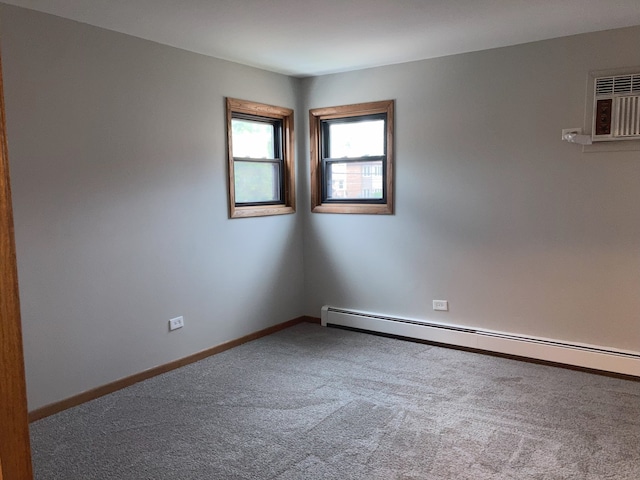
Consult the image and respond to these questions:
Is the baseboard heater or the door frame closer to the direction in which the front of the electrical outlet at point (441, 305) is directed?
the door frame

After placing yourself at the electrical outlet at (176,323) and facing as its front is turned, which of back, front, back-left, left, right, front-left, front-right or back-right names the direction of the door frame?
front-right

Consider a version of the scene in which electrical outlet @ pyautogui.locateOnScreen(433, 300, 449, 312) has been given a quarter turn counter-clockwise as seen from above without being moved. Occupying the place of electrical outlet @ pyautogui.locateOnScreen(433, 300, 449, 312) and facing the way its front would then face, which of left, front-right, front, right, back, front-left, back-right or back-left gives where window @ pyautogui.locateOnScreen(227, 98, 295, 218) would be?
back

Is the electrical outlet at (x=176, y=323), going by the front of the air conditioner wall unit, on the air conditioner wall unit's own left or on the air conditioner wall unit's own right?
on the air conditioner wall unit's own right

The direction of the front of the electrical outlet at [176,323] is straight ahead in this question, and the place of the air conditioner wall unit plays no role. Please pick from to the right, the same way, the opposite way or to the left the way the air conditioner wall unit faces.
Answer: to the right

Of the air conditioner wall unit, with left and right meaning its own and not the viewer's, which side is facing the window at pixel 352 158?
right

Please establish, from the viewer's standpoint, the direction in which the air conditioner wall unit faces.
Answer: facing the viewer

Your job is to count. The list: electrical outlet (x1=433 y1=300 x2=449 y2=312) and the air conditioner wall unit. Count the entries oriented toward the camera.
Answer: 2

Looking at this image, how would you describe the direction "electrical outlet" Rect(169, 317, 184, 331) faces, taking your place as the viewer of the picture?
facing the viewer and to the right of the viewer

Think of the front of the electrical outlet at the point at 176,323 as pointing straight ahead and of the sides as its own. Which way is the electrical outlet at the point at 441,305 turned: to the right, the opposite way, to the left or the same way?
to the right
